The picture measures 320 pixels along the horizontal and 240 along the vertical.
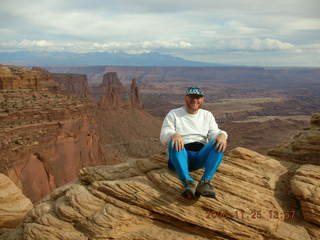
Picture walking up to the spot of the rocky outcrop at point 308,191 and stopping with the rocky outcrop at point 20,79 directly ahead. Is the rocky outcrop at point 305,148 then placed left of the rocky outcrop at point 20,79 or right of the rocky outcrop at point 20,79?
right

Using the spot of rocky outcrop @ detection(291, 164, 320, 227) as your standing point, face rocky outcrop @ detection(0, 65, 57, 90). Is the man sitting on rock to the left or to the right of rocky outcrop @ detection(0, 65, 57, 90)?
left

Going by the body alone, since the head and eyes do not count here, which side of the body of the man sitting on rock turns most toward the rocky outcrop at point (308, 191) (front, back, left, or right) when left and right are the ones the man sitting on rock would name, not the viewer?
left

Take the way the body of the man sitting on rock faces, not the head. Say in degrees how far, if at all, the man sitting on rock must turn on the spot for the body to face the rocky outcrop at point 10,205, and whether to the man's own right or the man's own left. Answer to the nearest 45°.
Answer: approximately 135° to the man's own right

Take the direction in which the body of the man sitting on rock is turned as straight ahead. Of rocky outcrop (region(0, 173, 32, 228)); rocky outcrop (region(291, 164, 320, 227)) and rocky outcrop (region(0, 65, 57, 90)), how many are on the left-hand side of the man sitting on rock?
1

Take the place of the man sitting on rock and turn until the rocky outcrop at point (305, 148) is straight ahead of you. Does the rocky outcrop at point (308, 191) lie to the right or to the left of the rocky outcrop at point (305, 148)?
right

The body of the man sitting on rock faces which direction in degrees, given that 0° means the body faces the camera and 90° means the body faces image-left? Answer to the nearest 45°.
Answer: approximately 0°

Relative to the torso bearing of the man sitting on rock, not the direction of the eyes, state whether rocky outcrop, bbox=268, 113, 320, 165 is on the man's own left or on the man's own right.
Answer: on the man's own left

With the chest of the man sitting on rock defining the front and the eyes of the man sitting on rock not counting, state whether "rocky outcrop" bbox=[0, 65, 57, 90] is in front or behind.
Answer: behind
